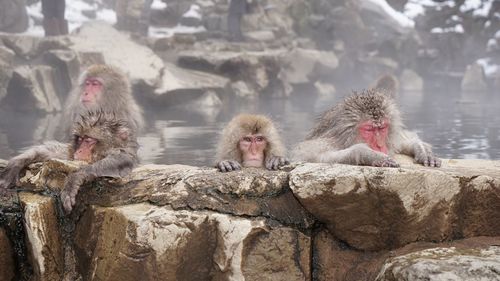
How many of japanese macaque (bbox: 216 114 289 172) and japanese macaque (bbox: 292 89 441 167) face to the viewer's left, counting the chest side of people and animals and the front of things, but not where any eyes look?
0

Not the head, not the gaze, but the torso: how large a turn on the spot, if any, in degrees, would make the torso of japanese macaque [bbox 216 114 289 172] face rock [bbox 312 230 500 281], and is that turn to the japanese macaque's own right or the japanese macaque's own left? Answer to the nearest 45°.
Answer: approximately 45° to the japanese macaque's own left

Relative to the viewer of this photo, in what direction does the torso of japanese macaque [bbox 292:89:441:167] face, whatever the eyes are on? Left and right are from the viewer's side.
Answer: facing the viewer and to the right of the viewer

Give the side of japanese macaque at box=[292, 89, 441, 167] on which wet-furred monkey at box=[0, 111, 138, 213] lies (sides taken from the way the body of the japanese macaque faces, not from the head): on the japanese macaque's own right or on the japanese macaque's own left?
on the japanese macaque's own right

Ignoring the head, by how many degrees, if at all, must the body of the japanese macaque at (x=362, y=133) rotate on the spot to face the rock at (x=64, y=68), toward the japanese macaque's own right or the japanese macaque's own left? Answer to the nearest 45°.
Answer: approximately 180°

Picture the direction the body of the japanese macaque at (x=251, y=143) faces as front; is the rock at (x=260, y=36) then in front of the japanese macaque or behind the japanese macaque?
behind
